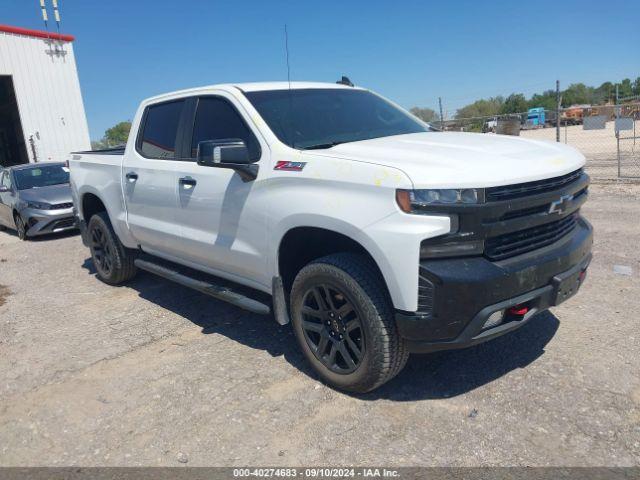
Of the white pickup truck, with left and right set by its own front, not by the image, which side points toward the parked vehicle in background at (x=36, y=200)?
back

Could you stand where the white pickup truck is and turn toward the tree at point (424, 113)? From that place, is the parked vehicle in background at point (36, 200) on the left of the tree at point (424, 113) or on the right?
left

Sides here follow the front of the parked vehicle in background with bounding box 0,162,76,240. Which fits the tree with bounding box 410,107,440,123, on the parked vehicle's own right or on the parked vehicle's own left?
on the parked vehicle's own left

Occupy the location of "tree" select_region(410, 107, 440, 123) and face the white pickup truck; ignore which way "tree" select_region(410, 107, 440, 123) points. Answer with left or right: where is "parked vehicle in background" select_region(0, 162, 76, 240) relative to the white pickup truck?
right

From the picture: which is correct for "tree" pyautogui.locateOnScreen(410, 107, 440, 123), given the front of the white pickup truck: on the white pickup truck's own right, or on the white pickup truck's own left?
on the white pickup truck's own left

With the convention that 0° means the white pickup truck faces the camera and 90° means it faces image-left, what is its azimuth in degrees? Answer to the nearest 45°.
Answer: approximately 315°

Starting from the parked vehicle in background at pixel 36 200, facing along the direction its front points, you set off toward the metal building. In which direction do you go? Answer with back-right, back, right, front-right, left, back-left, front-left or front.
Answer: back-left

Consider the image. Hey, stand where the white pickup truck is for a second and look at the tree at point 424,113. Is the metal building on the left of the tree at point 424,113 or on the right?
left

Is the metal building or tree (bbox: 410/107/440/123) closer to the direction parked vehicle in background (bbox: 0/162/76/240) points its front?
the tree

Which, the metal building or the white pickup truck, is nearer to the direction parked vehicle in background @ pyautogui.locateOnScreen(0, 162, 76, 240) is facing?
the white pickup truck
